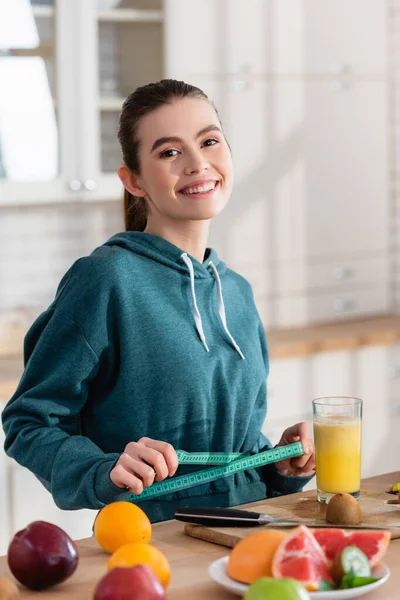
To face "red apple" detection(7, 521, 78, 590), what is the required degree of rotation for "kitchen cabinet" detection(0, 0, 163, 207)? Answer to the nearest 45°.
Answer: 0° — it already faces it

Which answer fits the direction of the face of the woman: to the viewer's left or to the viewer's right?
to the viewer's right

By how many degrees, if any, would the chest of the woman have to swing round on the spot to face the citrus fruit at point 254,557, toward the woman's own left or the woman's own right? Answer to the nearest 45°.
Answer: approximately 45° to the woman's own right

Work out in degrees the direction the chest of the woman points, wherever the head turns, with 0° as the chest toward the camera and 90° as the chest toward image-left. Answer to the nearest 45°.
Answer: approximately 315°

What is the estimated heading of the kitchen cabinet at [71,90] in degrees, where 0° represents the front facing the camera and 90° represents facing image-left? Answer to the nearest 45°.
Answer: approximately 0°

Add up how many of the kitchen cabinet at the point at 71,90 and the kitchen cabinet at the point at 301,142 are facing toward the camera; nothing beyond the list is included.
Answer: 2

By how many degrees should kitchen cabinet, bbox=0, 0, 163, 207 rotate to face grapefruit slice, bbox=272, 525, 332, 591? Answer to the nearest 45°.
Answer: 0° — it already faces it

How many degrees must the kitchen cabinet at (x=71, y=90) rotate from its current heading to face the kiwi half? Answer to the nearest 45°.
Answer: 0° — it already faces it

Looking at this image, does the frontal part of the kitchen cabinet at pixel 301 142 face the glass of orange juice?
yes
